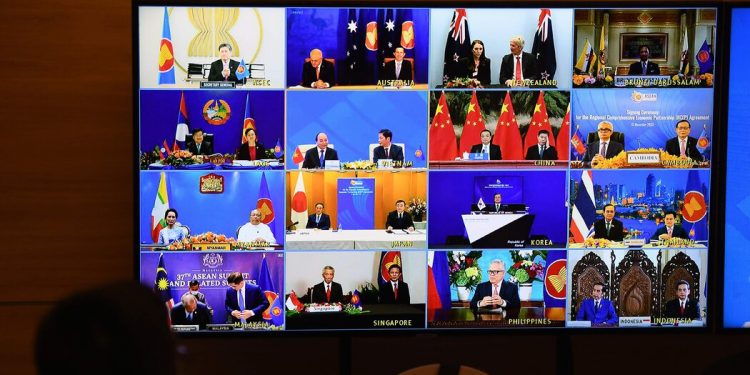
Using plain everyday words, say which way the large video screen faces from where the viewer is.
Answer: facing the viewer
